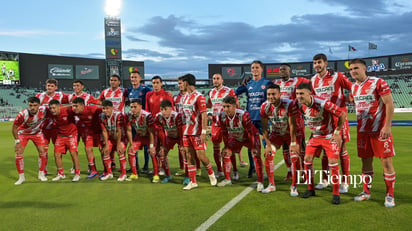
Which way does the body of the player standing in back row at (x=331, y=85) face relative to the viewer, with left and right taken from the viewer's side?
facing the viewer and to the left of the viewer

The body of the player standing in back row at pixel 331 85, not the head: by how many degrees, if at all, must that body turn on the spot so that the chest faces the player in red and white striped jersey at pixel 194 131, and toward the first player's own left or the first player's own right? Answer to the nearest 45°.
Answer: approximately 45° to the first player's own right

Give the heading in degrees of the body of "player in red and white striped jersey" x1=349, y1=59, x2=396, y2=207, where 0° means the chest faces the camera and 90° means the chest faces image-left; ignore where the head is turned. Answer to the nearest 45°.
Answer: approximately 45°

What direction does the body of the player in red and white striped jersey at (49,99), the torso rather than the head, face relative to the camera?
toward the camera

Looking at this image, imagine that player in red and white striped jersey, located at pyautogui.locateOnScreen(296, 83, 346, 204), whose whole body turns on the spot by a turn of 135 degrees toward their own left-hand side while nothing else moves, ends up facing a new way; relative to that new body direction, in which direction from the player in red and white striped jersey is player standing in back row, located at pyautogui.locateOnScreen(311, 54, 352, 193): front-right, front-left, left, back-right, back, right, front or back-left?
left

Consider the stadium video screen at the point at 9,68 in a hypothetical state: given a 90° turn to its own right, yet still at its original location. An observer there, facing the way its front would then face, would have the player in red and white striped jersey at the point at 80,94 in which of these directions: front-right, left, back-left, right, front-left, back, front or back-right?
left

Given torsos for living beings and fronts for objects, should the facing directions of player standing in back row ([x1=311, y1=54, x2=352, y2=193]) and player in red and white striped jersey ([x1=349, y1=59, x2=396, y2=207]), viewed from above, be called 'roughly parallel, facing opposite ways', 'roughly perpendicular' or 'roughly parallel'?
roughly parallel

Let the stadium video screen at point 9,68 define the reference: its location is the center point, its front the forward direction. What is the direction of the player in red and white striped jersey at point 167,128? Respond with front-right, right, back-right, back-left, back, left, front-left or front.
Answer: front

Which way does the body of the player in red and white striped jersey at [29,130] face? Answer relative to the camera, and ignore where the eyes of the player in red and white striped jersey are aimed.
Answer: toward the camera

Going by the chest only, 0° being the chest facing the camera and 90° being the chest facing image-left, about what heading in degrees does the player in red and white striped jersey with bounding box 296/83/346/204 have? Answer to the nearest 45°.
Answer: approximately 45°

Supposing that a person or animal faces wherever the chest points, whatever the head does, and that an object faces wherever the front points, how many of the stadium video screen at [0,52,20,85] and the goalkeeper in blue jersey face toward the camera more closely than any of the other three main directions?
2

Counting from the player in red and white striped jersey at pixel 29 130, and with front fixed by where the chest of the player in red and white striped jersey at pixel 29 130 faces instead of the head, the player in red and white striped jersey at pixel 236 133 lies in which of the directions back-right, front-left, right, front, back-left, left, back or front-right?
front-left

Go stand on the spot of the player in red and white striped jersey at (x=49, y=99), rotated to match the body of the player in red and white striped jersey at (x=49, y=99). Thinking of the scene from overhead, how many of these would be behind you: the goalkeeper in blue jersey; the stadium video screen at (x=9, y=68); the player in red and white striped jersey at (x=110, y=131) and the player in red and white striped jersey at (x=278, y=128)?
1

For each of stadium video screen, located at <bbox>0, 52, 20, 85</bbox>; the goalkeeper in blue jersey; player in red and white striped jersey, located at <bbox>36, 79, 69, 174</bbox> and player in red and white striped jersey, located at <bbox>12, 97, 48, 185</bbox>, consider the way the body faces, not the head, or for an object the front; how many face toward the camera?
4

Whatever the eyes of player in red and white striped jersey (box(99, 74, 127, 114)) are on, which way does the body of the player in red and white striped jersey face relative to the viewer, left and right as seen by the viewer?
facing the viewer
